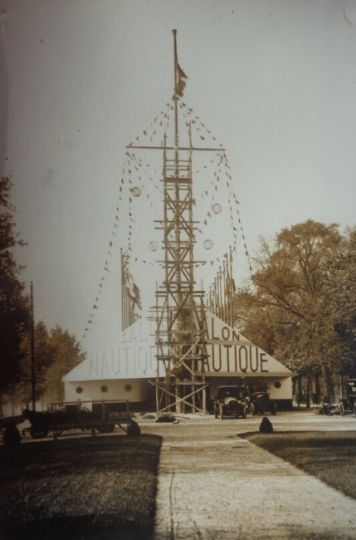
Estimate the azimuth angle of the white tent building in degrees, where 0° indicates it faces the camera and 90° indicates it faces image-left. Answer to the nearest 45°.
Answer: approximately 0°

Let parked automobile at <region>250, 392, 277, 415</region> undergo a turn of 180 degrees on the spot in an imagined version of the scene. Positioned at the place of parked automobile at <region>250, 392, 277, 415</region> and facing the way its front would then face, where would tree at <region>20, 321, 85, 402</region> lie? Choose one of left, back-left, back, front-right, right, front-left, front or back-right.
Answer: front-left
